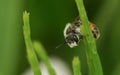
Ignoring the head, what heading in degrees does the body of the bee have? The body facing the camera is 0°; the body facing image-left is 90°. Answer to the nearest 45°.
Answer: approximately 45°
